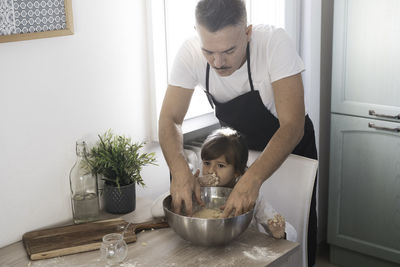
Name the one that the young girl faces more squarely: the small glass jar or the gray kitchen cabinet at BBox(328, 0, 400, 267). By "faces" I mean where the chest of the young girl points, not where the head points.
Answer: the small glass jar

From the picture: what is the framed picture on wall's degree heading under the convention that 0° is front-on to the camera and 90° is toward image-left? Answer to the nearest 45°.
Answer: approximately 315°

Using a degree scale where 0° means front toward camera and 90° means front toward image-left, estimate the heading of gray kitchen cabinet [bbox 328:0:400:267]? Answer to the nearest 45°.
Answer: approximately 45°

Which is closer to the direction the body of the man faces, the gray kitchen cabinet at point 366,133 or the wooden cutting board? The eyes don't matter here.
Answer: the wooden cutting board
